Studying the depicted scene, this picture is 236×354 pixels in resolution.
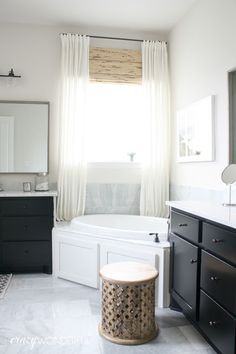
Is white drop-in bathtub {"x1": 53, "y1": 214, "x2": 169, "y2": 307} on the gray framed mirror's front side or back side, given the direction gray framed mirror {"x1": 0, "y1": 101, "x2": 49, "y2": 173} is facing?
on the front side

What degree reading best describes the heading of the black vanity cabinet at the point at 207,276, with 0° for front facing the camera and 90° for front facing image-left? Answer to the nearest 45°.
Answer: approximately 45°

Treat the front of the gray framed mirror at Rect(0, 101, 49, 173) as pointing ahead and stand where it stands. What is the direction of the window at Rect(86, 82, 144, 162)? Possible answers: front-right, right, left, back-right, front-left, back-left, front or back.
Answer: left

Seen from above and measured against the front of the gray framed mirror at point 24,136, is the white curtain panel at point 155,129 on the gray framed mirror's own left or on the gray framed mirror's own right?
on the gray framed mirror's own left

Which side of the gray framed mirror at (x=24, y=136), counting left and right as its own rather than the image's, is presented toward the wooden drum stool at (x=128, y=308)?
front

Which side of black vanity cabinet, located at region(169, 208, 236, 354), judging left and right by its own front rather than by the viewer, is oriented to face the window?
right
